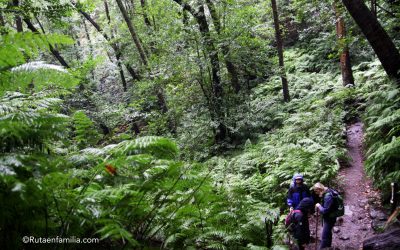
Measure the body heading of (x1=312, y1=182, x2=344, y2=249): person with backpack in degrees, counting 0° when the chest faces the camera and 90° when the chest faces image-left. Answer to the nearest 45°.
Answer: approximately 90°
